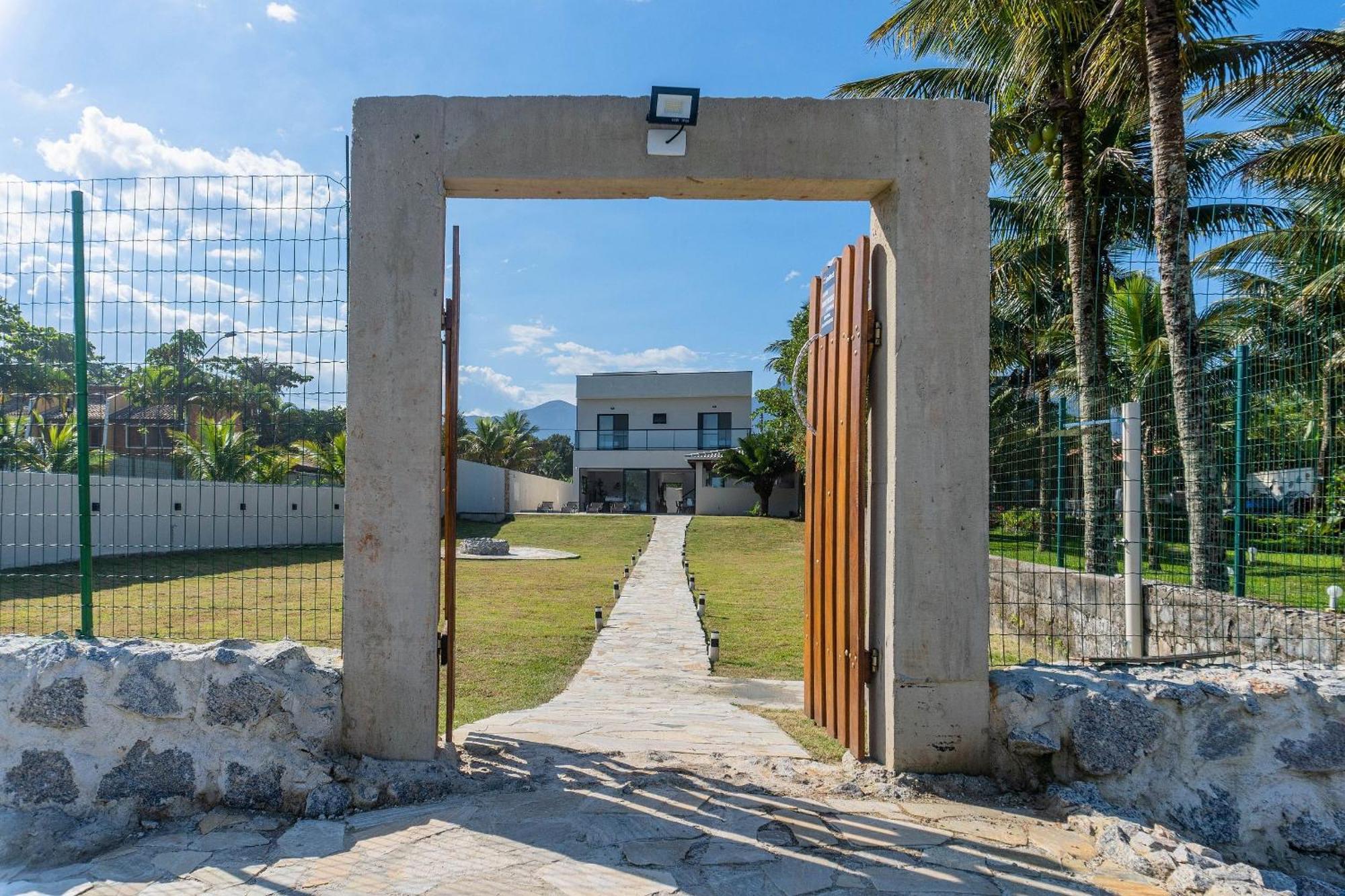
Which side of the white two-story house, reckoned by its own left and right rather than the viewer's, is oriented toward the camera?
front

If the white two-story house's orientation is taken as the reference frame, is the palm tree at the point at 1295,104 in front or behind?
in front

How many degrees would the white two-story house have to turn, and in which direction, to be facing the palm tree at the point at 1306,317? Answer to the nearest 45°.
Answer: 0° — it already faces it

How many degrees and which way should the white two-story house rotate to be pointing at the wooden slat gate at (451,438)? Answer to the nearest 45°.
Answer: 0° — it already faces it

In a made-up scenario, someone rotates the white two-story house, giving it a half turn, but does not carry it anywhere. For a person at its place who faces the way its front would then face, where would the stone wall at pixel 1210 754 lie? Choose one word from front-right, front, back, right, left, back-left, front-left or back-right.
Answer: back

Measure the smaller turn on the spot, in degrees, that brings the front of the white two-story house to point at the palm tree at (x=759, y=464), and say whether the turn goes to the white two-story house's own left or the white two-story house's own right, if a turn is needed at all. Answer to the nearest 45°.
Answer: approximately 45° to the white two-story house's own left

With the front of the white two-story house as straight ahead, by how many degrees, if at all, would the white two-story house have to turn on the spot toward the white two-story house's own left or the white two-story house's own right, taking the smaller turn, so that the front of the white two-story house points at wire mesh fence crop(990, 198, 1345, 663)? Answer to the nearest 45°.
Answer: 0° — it already faces it

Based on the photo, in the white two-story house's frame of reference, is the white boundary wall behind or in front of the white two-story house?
in front

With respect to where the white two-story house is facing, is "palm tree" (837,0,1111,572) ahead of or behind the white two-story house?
ahead

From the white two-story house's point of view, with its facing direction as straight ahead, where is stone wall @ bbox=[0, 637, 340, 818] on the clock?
The stone wall is roughly at 12 o'clock from the white two-story house.

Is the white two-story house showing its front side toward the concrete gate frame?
yes

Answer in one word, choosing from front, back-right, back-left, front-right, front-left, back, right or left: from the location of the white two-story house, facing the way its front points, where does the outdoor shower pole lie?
front
